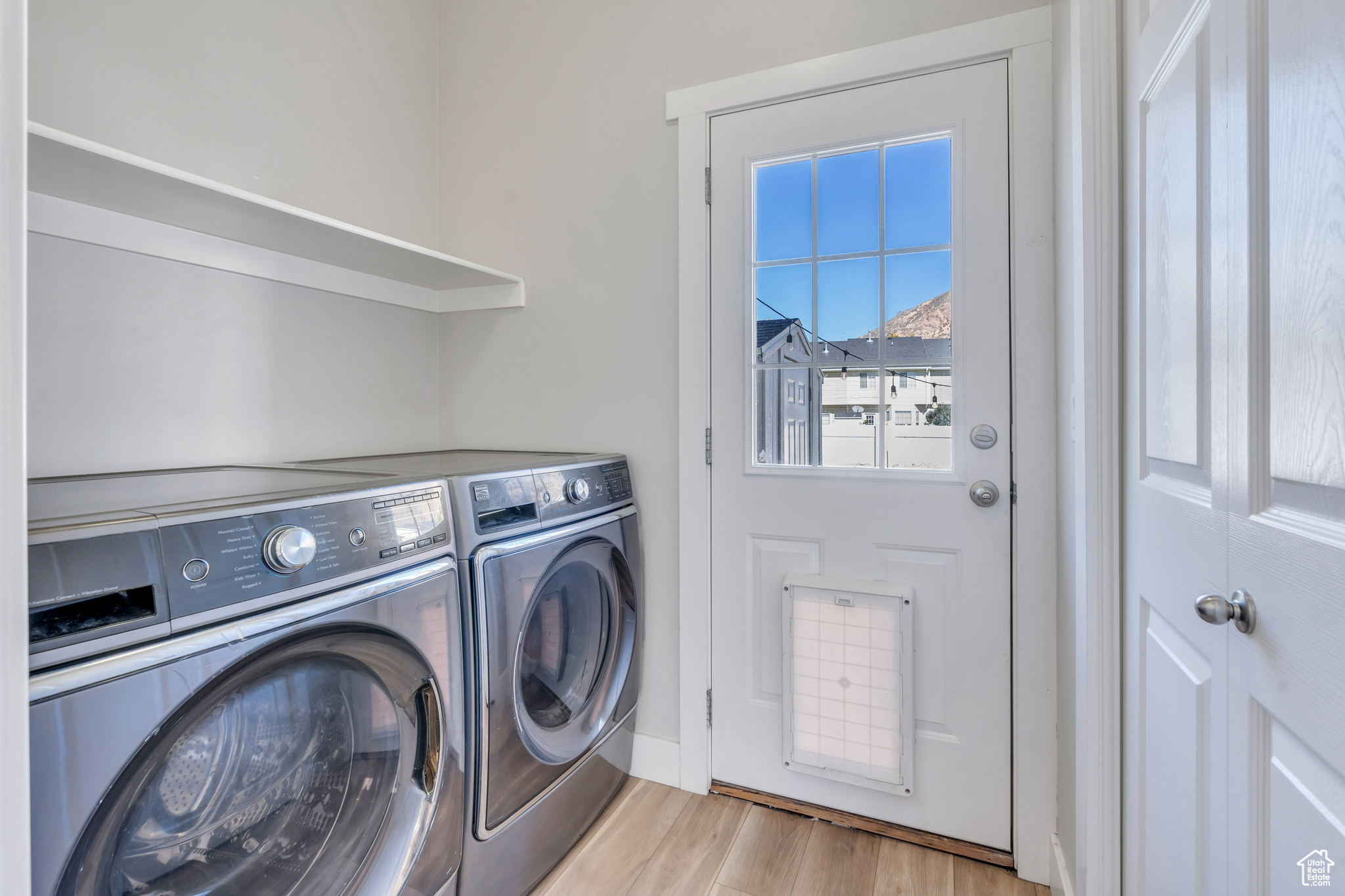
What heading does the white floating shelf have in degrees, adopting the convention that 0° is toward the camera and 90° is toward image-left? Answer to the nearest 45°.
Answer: approximately 315°

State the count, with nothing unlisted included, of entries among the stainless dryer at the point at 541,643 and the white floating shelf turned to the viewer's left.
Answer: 0

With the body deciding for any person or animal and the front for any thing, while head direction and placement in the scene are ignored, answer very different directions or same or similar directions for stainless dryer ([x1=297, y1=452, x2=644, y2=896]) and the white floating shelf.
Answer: same or similar directions

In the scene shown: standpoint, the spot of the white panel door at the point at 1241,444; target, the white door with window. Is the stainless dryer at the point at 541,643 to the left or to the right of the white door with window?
left

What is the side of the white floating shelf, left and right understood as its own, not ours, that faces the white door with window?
front

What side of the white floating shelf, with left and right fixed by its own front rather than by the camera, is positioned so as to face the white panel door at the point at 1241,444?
front

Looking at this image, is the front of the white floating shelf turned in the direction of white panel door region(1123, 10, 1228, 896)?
yes
